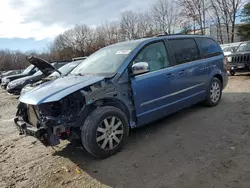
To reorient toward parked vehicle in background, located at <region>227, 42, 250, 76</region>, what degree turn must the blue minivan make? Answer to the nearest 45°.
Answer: approximately 180°

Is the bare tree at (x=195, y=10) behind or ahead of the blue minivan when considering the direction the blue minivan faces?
behind

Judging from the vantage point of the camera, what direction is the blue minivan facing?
facing the viewer and to the left of the viewer
